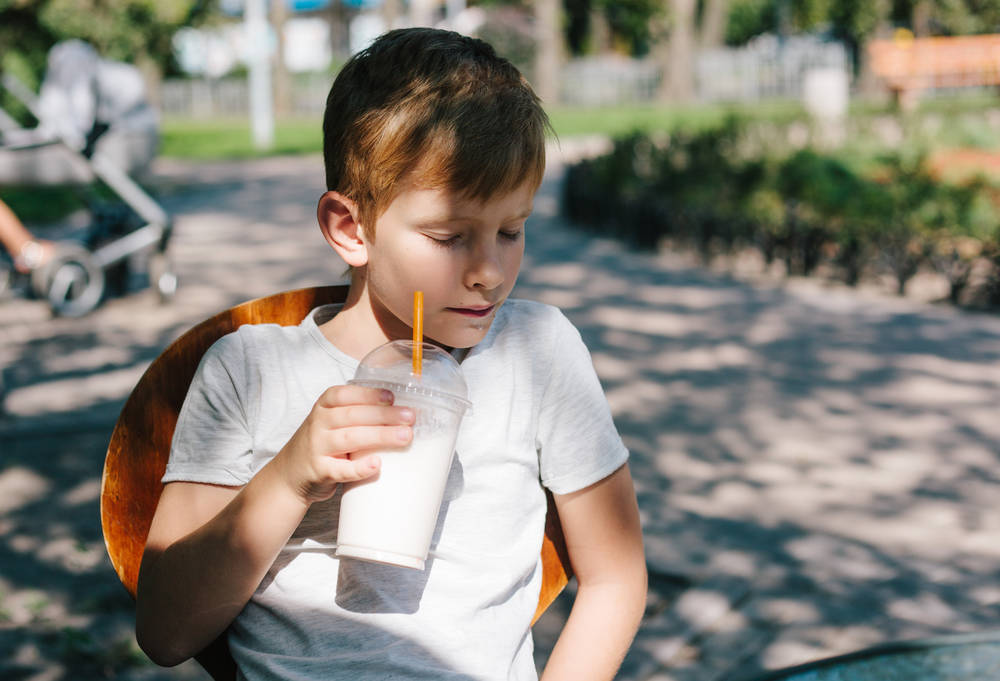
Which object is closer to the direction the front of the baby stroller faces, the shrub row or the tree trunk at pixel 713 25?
the shrub row

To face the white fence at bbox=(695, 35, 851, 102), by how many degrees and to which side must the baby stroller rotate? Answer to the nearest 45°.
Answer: approximately 45° to its left

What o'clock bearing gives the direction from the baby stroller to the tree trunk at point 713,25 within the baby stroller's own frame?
The tree trunk is roughly at 10 o'clock from the baby stroller.

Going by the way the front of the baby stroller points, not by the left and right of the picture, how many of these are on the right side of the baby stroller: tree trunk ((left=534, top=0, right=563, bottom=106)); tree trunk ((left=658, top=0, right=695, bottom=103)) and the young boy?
1

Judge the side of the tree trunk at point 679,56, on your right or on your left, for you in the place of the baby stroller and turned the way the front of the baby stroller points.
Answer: on your left

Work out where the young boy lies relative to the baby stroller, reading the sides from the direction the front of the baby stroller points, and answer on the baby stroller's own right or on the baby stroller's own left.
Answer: on the baby stroller's own right

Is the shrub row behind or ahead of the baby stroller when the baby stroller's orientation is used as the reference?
ahead

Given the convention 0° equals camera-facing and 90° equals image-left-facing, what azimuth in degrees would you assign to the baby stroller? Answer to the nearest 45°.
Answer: approximately 270°

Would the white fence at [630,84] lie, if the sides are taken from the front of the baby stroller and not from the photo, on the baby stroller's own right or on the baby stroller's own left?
on the baby stroller's own left

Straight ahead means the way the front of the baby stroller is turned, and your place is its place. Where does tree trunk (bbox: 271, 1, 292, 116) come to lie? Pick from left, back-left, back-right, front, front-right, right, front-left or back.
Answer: left
